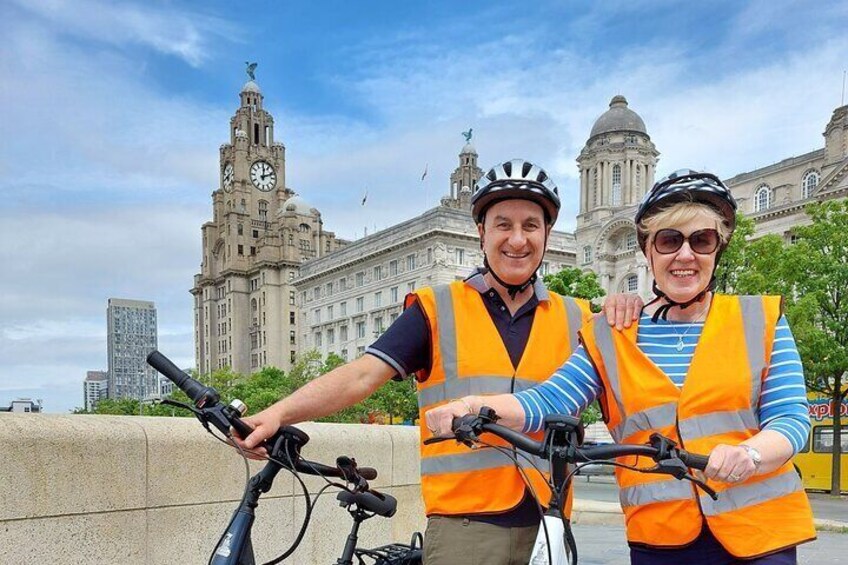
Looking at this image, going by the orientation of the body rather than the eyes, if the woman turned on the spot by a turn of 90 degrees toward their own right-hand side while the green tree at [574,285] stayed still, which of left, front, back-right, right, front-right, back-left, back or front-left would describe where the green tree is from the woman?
right

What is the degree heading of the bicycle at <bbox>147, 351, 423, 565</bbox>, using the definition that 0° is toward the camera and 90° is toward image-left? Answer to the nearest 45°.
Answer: approximately 45°

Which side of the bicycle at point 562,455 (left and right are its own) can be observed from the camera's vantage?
front

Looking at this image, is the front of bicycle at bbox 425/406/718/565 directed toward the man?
no

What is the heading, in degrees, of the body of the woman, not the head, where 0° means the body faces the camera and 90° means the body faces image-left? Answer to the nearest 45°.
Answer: approximately 0°

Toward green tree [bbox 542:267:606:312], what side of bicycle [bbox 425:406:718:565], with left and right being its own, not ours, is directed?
back

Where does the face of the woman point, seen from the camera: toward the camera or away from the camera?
toward the camera

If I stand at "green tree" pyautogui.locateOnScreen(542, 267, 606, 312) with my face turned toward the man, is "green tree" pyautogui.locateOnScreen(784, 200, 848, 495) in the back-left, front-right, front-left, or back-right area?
front-left

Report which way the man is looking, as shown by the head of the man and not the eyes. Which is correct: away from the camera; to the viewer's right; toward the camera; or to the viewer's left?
toward the camera
